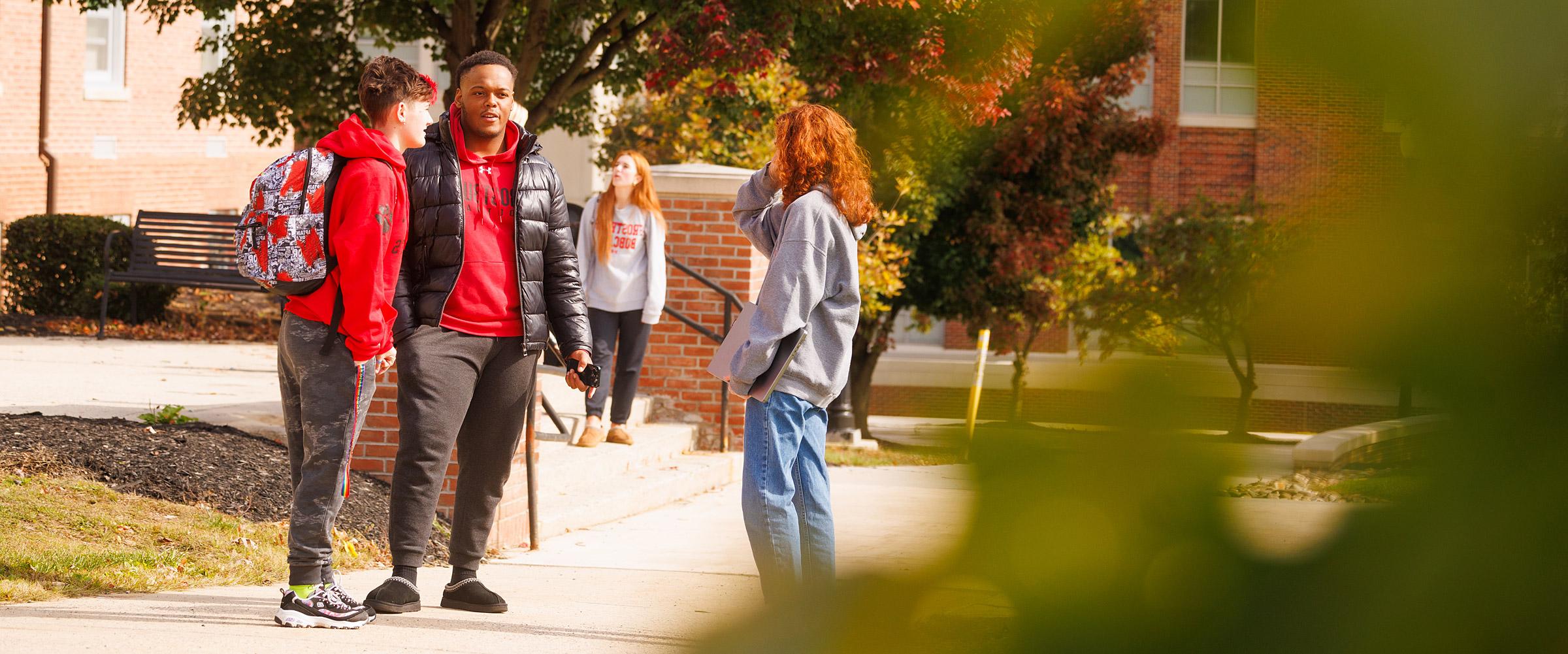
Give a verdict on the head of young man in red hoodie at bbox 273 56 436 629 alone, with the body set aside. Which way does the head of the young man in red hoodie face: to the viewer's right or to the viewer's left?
to the viewer's right

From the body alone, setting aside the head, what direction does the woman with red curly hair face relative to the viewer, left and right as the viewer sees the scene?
facing to the left of the viewer

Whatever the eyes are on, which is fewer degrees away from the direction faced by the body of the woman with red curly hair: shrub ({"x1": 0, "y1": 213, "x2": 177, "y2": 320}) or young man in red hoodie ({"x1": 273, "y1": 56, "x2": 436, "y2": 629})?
the young man in red hoodie

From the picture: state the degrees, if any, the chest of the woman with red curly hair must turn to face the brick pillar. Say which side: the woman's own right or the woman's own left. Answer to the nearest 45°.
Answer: approximately 90° to the woman's own right

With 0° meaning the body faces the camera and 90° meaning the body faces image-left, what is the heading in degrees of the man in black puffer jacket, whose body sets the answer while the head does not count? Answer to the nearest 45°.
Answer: approximately 0°

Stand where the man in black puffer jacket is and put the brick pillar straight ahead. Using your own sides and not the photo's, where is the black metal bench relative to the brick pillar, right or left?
left

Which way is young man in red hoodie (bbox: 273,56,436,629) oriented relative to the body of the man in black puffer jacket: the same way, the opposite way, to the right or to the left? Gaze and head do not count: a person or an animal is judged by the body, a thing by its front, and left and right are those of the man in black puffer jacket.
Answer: to the left

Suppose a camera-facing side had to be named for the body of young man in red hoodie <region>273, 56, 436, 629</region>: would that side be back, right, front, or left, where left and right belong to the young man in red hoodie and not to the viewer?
right

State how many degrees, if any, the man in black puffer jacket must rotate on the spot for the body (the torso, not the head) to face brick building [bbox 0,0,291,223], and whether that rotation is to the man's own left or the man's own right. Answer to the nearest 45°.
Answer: approximately 180°

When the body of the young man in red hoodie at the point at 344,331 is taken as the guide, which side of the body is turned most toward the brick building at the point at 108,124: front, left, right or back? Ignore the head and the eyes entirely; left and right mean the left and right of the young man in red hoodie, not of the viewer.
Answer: left
